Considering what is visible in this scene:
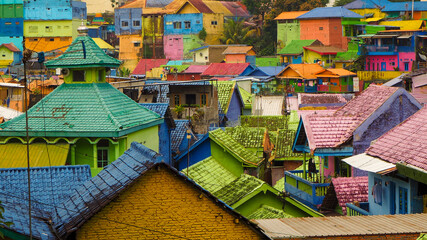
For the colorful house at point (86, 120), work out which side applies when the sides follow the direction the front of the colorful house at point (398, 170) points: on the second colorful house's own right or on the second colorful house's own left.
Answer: on the second colorful house's own right

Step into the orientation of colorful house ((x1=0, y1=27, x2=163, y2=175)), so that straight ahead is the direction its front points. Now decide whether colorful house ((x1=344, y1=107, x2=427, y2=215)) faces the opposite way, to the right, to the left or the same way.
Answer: to the right

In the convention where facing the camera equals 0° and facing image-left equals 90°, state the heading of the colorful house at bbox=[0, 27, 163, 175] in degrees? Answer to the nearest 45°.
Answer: approximately 0°

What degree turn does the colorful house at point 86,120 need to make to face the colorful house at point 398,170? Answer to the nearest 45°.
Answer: approximately 45° to its left

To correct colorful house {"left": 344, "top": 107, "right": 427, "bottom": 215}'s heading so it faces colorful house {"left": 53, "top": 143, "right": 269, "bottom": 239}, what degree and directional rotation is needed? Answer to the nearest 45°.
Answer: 0° — it already faces it

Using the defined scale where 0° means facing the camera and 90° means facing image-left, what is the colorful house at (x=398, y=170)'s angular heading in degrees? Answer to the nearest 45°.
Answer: approximately 45°

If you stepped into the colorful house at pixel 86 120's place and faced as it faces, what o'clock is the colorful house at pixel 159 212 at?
the colorful house at pixel 159 212 is roughly at 12 o'clock from the colorful house at pixel 86 120.
